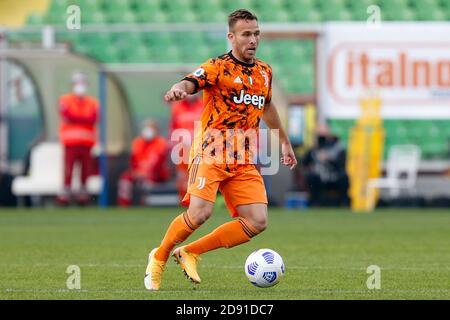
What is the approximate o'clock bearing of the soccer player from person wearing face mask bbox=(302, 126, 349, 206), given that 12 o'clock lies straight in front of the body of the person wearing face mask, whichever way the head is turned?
The soccer player is roughly at 12 o'clock from the person wearing face mask.

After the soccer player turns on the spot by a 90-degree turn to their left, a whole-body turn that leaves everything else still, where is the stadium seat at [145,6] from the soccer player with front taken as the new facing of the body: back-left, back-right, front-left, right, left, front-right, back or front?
front-left

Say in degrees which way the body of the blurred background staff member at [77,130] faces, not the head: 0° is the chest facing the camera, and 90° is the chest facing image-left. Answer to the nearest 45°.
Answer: approximately 0°

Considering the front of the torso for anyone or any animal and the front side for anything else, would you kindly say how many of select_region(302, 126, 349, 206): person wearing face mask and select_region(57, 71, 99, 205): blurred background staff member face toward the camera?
2

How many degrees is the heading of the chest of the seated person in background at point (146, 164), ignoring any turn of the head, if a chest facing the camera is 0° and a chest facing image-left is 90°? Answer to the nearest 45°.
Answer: approximately 45°

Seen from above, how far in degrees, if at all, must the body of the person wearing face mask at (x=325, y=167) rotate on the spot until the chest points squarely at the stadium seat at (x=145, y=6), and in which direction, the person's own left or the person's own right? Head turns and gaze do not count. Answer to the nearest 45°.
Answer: approximately 135° to the person's own right

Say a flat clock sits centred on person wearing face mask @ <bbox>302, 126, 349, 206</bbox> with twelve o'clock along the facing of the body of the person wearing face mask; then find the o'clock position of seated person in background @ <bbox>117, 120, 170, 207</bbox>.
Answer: The seated person in background is roughly at 3 o'clock from the person wearing face mask.

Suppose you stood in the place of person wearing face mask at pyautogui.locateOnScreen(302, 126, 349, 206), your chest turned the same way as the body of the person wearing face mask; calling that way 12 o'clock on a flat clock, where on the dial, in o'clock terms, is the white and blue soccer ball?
The white and blue soccer ball is roughly at 12 o'clock from the person wearing face mask.

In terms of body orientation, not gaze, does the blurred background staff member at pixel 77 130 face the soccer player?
yes
